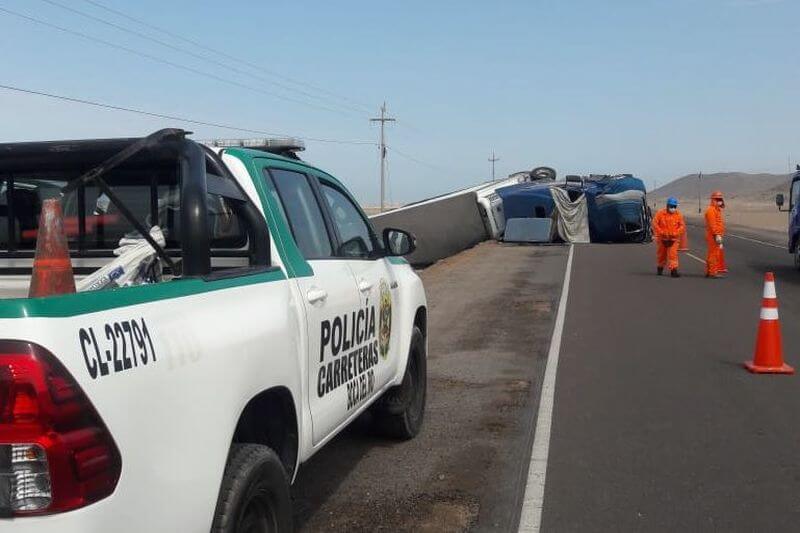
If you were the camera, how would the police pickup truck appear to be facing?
facing away from the viewer and to the right of the viewer

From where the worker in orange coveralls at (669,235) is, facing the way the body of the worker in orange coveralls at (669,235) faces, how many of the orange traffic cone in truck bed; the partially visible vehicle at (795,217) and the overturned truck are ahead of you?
1

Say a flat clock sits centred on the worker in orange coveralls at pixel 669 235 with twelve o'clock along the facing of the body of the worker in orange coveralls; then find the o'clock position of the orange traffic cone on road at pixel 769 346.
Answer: The orange traffic cone on road is roughly at 12 o'clock from the worker in orange coveralls.

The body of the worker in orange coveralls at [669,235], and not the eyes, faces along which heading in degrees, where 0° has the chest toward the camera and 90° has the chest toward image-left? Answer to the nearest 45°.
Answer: approximately 0°

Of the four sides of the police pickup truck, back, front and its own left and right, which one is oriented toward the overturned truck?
front

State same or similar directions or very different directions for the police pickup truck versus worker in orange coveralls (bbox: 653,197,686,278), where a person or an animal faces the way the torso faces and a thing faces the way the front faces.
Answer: very different directions
